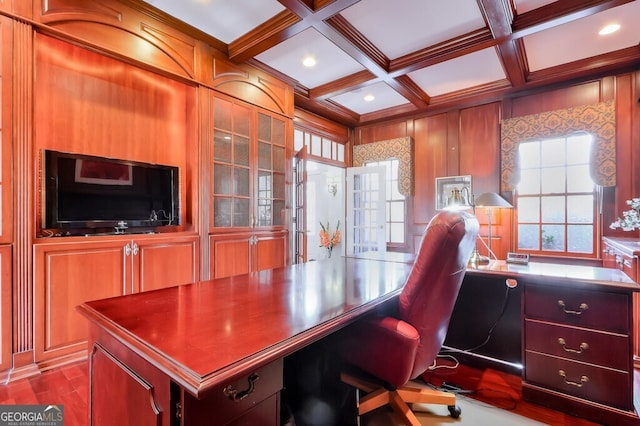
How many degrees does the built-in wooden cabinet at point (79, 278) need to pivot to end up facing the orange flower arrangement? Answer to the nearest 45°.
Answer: approximately 90° to its left

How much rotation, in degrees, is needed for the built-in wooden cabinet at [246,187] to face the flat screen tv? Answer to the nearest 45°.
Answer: approximately 90° to its right

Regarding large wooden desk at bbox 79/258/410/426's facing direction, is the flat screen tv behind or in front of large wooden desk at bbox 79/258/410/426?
behind

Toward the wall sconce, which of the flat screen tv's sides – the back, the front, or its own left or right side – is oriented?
left

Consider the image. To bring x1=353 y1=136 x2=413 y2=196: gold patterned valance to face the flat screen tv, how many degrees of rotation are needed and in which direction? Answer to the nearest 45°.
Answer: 0° — it already faces it

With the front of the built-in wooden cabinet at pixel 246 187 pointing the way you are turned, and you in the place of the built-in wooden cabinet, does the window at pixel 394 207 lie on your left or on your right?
on your left

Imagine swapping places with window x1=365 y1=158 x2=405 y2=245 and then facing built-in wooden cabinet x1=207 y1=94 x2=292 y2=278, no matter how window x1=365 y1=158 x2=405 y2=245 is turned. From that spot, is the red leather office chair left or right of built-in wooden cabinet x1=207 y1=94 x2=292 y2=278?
left

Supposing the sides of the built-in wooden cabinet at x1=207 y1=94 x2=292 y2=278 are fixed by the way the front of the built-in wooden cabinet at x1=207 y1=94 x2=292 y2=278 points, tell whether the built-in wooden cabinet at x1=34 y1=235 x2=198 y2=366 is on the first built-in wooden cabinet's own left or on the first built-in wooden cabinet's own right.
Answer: on the first built-in wooden cabinet's own right

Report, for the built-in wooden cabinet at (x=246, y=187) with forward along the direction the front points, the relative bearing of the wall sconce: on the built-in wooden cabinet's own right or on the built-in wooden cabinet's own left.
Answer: on the built-in wooden cabinet's own left

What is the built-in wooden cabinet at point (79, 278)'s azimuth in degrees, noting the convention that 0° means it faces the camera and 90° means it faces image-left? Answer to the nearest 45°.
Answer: approximately 315°

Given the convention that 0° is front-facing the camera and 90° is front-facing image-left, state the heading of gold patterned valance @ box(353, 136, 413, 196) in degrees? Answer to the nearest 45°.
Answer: approximately 45°
